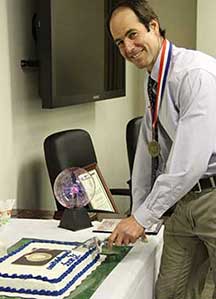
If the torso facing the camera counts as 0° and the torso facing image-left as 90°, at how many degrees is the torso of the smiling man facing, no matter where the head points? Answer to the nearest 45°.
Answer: approximately 45°

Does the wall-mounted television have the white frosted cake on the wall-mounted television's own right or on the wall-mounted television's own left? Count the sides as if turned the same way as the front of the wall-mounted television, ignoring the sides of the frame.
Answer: on the wall-mounted television's own right

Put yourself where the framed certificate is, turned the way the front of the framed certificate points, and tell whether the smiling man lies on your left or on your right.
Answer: on your left

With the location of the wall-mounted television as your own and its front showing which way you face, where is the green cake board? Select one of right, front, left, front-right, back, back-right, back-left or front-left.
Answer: front-right

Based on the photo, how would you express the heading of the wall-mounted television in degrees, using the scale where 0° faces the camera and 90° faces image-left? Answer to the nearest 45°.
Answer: approximately 315°

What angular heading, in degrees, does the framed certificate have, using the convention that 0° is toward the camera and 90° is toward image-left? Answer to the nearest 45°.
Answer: approximately 45°

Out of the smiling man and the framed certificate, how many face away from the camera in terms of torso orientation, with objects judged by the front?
0

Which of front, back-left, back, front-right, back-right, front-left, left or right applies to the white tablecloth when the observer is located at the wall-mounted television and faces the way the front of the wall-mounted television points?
front-right
